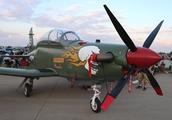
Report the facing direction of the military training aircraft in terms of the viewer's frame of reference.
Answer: facing the viewer and to the right of the viewer
